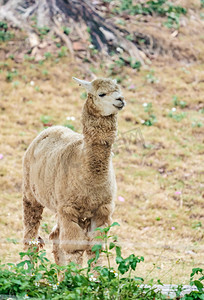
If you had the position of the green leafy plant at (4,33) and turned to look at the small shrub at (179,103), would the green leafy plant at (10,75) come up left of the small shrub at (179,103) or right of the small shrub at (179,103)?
right

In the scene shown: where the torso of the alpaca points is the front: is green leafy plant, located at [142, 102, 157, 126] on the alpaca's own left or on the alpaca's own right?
on the alpaca's own left

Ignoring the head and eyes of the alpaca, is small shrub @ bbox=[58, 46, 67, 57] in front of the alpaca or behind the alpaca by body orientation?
behind

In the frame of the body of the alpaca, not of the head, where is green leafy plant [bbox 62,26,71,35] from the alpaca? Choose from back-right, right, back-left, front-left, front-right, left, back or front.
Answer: back-left

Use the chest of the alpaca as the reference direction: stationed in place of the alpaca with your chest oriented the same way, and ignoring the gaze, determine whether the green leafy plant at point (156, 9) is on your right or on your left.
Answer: on your left

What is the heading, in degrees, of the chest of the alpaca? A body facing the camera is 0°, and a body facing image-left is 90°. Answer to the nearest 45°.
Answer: approximately 315°

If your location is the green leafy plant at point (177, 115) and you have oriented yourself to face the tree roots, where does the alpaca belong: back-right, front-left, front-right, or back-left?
back-left

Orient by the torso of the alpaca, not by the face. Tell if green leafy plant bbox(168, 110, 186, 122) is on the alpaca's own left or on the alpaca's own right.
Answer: on the alpaca's own left

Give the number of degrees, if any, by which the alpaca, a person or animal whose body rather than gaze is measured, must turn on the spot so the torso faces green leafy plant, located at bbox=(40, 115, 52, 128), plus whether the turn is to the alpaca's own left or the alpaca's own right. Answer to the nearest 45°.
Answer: approximately 135° to the alpaca's own left
